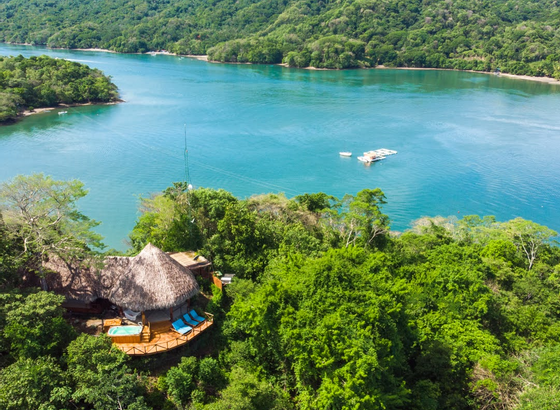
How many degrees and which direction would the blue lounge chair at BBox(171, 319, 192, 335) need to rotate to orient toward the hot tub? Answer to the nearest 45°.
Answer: approximately 135° to its right

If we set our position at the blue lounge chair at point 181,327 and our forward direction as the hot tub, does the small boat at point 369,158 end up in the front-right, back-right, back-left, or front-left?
back-right

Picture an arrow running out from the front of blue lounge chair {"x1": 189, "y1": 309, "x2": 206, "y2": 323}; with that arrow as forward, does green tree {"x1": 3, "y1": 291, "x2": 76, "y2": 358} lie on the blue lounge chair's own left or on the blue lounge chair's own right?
on the blue lounge chair's own right

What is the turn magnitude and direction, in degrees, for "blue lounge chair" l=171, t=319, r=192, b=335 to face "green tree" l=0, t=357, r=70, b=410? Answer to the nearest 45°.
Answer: approximately 90° to its right

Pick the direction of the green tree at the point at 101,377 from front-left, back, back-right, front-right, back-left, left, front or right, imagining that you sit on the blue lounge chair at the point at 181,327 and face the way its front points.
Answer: right

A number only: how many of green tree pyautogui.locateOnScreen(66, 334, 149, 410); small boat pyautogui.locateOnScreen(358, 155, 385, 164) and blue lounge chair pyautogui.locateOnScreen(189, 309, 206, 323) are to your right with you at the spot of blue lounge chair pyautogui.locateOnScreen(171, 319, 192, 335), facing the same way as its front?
1

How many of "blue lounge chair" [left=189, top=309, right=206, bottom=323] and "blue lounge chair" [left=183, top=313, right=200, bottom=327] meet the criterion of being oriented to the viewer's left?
0

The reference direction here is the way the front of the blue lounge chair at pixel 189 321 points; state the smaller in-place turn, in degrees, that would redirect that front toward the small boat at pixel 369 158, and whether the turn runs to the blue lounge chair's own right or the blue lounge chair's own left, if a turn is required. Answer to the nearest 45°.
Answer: approximately 90° to the blue lounge chair's own left

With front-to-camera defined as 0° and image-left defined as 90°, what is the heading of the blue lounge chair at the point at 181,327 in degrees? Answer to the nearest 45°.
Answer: approximately 315°

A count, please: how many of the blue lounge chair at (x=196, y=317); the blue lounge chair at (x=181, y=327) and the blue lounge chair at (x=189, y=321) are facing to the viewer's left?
0

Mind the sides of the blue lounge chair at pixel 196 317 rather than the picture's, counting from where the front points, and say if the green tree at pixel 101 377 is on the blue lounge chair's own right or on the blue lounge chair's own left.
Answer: on the blue lounge chair's own right

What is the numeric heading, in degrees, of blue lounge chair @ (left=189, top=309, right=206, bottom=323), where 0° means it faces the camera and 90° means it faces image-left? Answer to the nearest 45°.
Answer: approximately 315°

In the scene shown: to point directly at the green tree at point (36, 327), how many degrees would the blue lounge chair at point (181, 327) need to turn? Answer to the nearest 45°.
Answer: approximately 135° to its right
